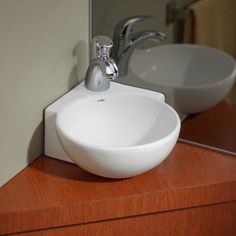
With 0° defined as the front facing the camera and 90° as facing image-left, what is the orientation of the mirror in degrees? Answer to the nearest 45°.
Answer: approximately 45°
